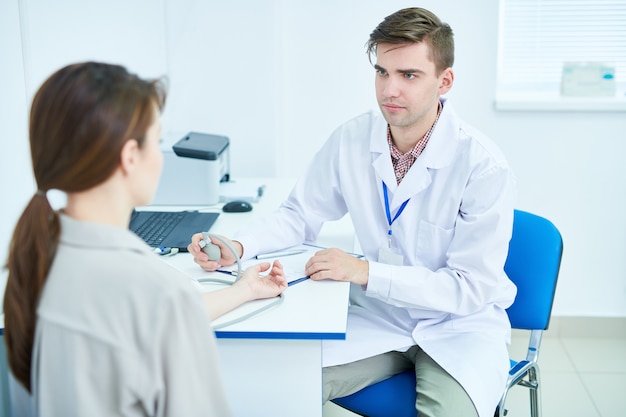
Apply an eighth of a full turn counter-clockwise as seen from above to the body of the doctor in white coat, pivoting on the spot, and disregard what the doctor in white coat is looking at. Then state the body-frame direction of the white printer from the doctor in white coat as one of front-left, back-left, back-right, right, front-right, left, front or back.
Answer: back-right

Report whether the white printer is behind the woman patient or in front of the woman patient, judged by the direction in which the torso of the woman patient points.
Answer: in front

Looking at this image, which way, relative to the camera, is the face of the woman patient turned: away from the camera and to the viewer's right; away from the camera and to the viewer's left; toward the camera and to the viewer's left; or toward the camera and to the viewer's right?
away from the camera and to the viewer's right

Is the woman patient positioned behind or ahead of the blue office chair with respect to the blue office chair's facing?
ahead

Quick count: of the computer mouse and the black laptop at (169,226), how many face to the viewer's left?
1

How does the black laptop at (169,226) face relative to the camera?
to the viewer's right

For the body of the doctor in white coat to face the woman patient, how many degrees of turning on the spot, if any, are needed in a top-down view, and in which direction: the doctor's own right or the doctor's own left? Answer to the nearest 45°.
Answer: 0° — they already face them

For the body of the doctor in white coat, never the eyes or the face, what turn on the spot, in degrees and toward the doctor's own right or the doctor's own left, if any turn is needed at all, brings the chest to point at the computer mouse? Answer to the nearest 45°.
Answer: approximately 90° to the doctor's own right
